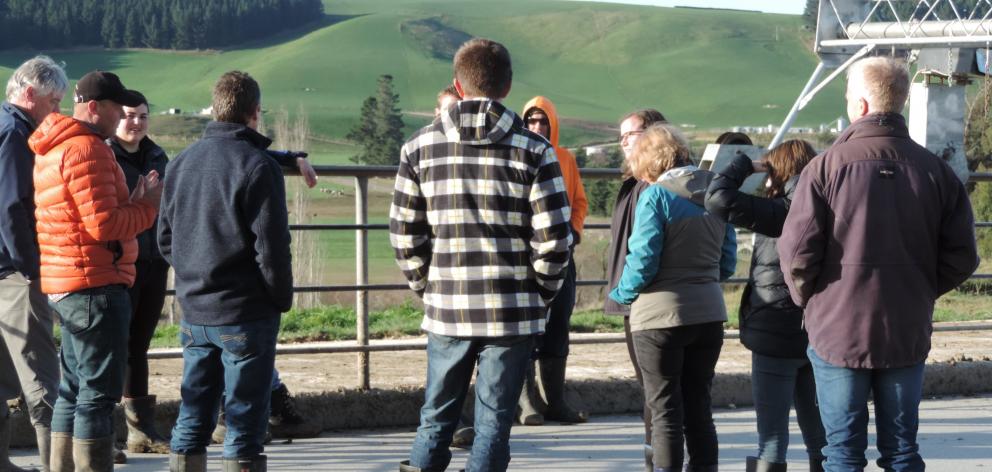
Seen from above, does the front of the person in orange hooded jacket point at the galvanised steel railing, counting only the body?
no

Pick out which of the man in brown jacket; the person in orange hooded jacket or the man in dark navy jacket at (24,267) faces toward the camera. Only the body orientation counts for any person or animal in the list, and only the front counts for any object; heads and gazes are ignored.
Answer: the person in orange hooded jacket

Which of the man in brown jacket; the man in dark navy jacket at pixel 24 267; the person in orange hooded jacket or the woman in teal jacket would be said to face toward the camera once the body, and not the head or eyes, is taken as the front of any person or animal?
the person in orange hooded jacket

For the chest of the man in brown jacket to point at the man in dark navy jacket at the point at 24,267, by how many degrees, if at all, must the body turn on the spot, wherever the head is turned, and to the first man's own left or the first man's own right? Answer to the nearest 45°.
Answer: approximately 90° to the first man's own left

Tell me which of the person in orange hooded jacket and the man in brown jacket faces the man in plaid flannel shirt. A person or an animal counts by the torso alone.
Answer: the person in orange hooded jacket

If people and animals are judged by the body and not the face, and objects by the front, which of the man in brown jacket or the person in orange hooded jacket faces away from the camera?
the man in brown jacket

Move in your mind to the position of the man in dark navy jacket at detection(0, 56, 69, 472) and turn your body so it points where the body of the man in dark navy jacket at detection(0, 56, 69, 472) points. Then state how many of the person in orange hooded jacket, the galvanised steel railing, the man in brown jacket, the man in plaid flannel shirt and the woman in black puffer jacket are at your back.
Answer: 0

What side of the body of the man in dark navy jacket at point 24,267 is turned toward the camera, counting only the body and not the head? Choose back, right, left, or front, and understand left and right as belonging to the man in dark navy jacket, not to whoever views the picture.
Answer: right

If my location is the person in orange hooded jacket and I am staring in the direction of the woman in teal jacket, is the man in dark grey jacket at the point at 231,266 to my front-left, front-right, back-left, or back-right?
front-right

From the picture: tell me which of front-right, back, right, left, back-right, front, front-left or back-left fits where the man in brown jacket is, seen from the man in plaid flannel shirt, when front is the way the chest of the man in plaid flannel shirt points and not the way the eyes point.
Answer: right

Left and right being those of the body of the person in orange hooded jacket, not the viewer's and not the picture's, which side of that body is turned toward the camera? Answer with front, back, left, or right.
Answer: front

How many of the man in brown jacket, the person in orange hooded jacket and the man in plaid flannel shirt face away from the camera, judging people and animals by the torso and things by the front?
2

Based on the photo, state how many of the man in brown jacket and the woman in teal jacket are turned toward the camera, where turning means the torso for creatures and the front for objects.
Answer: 0

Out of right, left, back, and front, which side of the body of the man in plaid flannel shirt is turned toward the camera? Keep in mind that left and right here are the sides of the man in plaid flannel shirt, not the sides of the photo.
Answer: back

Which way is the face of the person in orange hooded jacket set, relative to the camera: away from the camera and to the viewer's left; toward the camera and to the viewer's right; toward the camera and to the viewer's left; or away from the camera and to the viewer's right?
toward the camera and to the viewer's left

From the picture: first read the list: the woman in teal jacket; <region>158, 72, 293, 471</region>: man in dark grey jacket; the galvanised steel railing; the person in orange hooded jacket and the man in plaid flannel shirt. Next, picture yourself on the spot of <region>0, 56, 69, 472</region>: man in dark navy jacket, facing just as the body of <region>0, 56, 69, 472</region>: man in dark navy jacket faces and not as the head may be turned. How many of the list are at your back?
0

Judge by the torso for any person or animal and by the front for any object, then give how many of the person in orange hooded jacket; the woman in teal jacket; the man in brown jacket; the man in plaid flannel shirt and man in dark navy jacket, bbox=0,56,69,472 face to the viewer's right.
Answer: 1

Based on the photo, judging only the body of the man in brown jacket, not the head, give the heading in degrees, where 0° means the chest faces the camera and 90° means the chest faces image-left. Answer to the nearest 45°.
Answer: approximately 180°

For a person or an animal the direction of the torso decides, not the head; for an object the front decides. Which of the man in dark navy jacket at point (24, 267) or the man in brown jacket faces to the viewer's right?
the man in dark navy jacket

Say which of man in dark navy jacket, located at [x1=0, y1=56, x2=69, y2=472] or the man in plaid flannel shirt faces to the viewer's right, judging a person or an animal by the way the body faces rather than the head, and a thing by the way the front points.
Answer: the man in dark navy jacket

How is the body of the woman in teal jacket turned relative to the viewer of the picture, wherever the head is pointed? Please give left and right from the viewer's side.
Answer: facing away from the viewer and to the left of the viewer
